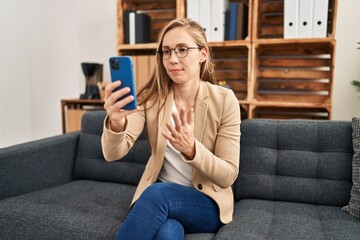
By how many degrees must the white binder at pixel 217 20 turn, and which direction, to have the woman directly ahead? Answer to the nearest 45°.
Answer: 0° — it already faces them

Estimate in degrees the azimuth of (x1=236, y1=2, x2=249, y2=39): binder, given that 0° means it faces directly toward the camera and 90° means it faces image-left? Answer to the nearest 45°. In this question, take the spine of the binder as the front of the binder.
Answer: approximately 0°

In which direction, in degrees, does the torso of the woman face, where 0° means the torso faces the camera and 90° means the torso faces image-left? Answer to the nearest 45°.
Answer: approximately 45°

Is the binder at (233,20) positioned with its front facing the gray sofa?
yes
